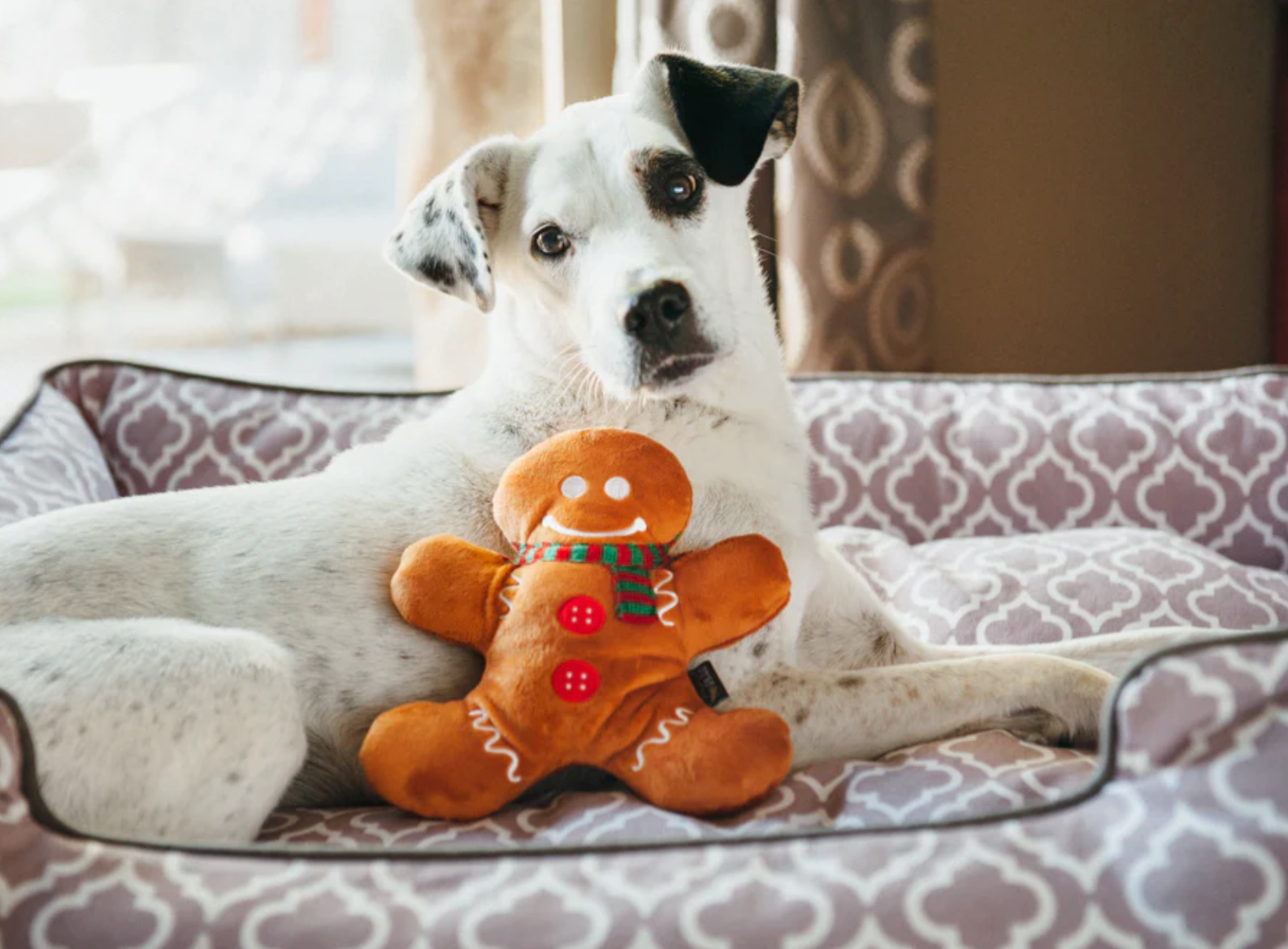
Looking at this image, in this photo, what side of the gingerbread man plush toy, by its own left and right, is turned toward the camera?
front

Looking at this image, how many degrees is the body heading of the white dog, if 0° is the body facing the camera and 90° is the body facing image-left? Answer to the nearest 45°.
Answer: approximately 270°

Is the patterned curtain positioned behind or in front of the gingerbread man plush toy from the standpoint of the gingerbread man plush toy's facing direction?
behind

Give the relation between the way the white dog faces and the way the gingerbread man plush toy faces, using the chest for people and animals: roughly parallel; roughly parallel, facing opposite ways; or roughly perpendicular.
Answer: roughly perpendicular
